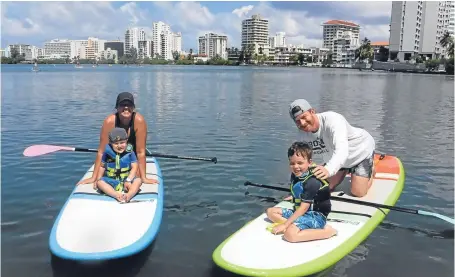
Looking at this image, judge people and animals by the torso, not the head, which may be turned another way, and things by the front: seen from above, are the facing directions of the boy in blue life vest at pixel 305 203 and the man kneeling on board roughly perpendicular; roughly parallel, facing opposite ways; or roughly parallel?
roughly parallel

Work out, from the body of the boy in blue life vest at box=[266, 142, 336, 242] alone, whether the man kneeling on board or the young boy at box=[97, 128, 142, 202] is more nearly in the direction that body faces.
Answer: the young boy

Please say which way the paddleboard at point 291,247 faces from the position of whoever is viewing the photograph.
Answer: facing the viewer and to the left of the viewer

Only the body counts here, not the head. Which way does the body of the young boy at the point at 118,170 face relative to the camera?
toward the camera

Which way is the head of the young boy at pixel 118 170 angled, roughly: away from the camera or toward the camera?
toward the camera

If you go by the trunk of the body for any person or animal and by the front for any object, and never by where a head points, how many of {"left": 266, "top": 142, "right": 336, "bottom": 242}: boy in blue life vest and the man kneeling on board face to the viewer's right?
0

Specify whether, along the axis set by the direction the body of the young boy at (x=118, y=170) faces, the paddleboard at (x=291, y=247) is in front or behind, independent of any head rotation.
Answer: in front
